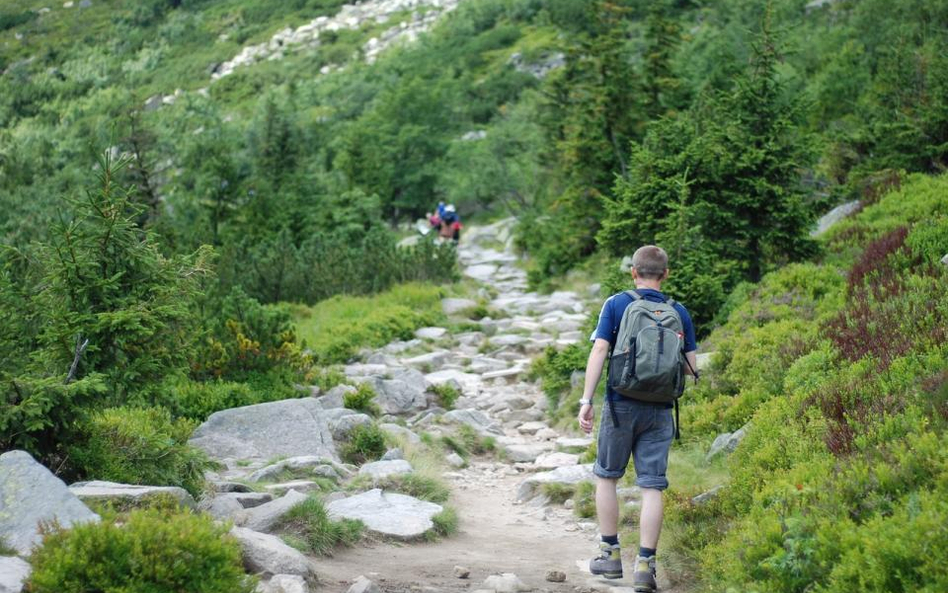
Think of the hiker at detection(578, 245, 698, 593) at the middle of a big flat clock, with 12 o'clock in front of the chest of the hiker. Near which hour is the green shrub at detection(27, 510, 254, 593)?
The green shrub is roughly at 8 o'clock from the hiker.

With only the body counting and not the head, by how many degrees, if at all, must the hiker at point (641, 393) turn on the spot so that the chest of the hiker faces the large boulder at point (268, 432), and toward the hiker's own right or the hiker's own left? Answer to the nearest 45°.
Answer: approximately 45° to the hiker's own left

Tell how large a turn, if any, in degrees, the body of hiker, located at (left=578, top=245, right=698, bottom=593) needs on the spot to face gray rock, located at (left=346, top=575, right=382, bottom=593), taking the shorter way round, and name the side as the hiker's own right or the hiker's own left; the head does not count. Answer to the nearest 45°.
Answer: approximately 135° to the hiker's own left

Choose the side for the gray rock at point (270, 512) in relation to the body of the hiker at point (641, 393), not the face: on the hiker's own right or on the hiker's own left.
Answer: on the hiker's own left

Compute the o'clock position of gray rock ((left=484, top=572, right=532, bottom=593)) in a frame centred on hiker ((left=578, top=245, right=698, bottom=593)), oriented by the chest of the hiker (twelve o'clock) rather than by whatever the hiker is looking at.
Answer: The gray rock is roughly at 8 o'clock from the hiker.

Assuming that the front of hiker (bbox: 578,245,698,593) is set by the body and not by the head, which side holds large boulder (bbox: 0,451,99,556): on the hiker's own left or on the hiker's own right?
on the hiker's own left

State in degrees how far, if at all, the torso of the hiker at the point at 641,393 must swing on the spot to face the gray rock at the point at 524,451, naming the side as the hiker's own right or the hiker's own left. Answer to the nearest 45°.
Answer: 0° — they already face it

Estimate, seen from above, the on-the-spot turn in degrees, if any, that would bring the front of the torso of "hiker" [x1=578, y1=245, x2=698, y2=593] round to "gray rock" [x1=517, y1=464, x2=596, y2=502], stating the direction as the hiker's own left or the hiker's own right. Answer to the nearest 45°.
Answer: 0° — they already face it

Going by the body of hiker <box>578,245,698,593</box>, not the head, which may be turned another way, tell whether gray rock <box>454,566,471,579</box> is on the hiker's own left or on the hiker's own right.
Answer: on the hiker's own left

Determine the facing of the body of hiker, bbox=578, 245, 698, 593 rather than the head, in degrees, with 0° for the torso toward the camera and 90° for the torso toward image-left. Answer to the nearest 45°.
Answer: approximately 180°
